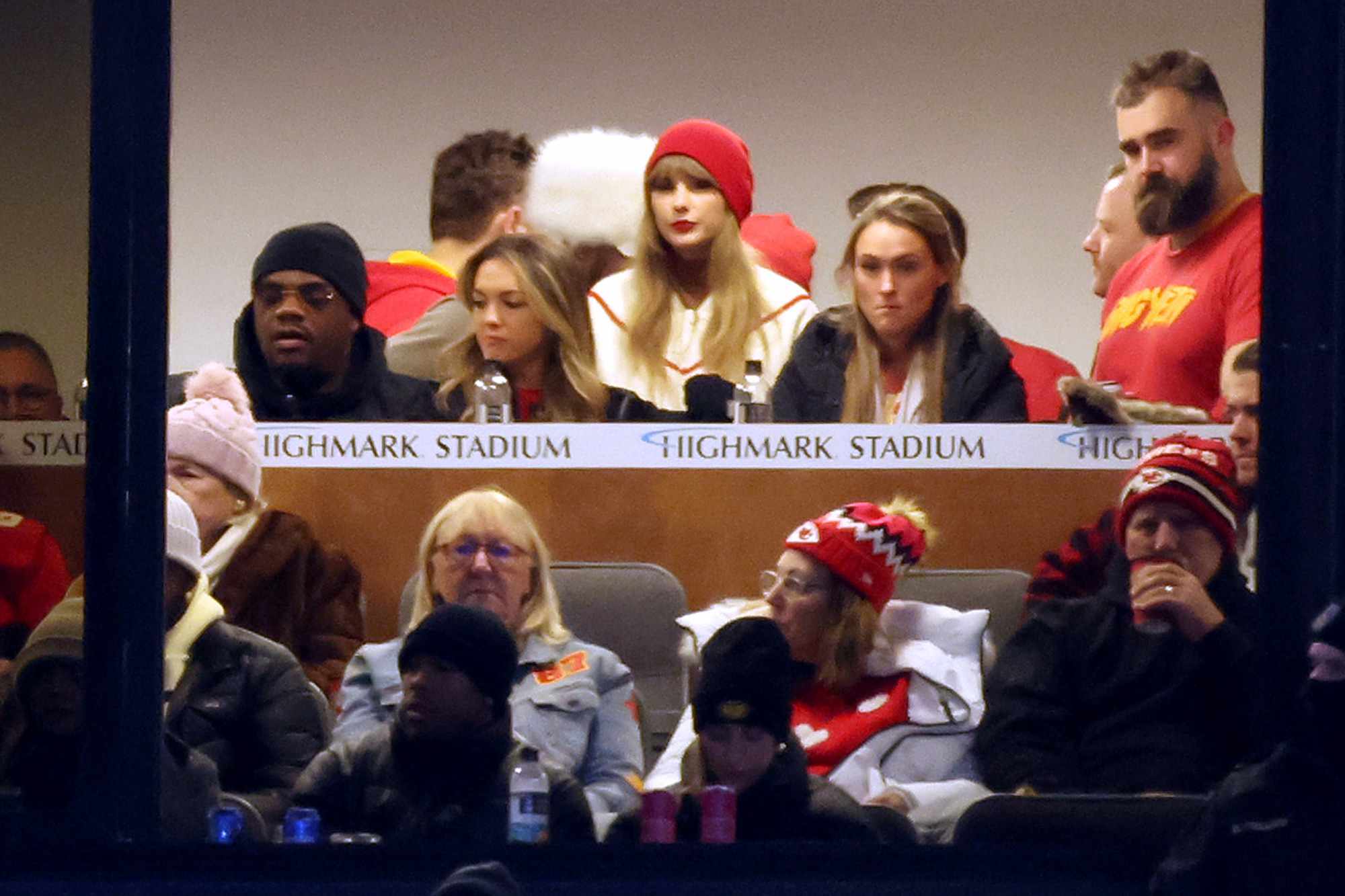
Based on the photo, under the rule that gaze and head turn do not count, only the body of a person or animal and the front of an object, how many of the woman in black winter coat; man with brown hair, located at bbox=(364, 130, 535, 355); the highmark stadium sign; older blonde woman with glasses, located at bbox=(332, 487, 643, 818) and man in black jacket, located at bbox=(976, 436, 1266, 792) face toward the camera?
4

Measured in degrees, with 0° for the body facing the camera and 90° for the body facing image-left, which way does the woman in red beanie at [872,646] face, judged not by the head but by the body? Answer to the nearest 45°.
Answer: approximately 45°

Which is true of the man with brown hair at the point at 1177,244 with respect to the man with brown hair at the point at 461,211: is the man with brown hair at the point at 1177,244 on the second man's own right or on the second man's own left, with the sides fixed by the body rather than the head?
on the second man's own right

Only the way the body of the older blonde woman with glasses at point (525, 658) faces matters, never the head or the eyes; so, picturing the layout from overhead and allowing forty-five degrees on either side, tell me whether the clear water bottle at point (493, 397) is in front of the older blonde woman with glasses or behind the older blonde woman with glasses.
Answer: behind

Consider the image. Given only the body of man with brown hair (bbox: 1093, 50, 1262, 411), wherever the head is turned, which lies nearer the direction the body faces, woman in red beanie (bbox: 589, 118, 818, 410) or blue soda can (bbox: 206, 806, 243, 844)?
the blue soda can

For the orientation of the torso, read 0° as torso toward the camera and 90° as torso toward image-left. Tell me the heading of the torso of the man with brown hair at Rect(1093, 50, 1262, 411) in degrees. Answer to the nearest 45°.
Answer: approximately 45°

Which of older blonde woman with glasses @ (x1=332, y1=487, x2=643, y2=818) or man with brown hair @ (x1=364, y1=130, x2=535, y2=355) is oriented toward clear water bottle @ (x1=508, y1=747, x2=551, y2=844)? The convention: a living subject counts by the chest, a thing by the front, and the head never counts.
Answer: the older blonde woman with glasses

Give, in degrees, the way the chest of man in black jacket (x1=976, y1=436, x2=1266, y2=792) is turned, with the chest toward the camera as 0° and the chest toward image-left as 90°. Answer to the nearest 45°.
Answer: approximately 0°

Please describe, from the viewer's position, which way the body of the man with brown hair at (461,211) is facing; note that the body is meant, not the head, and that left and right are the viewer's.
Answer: facing away from the viewer and to the right of the viewer
